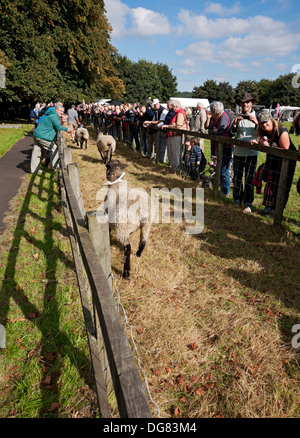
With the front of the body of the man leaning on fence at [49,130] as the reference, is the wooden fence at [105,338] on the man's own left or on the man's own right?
on the man's own right

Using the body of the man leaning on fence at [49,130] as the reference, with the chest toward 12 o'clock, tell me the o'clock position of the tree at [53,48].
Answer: The tree is roughly at 9 o'clock from the man leaning on fence.

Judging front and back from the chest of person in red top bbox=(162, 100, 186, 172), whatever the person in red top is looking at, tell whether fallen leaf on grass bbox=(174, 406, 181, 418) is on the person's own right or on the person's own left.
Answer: on the person's own left

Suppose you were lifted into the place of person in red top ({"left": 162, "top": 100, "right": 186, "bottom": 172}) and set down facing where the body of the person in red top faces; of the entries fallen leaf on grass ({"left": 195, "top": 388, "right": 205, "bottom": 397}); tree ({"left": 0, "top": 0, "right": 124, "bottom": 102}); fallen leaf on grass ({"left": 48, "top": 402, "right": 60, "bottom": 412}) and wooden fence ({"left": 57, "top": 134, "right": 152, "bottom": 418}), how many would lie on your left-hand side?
3

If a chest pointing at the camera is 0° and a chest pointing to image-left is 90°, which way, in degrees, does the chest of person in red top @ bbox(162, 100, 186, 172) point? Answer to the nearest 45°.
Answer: approximately 90°

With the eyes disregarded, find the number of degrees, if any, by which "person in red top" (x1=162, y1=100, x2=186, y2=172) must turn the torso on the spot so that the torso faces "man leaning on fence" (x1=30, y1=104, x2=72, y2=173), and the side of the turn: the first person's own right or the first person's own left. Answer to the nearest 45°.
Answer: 0° — they already face them

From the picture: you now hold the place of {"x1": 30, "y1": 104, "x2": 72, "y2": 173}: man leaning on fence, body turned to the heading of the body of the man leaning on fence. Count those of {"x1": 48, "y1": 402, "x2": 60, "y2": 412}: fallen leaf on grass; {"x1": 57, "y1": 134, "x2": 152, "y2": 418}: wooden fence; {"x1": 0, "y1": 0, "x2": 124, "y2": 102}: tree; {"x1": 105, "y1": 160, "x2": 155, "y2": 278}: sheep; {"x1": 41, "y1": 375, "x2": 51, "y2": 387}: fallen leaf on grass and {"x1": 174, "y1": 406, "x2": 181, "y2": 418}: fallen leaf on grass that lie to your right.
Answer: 5

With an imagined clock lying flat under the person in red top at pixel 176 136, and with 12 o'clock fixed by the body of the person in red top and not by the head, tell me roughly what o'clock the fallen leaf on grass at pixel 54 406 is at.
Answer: The fallen leaf on grass is roughly at 9 o'clock from the person in red top.

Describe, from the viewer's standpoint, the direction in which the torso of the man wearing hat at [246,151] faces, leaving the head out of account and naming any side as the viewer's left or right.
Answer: facing the viewer

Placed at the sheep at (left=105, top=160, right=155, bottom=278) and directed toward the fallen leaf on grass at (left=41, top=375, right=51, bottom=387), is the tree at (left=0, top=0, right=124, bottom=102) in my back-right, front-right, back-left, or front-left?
back-right

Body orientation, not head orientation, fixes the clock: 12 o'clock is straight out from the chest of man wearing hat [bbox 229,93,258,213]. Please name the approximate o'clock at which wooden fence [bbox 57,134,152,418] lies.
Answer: The wooden fence is roughly at 12 o'clock from the man wearing hat.

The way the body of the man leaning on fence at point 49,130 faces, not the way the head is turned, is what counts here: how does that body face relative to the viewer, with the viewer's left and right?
facing to the right of the viewer

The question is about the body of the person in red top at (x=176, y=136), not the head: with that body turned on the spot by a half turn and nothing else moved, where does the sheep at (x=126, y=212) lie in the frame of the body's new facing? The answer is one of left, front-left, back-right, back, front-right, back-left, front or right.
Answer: right
